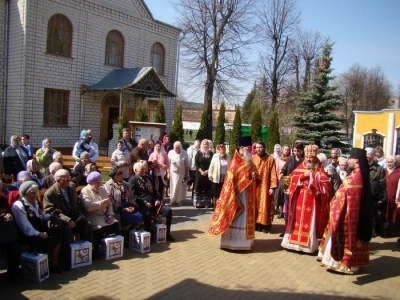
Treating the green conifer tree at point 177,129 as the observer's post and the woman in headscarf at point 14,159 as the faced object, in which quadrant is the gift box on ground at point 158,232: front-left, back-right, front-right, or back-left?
front-left

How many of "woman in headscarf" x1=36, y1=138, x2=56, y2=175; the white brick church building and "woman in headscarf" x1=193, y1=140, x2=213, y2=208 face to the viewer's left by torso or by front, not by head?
0

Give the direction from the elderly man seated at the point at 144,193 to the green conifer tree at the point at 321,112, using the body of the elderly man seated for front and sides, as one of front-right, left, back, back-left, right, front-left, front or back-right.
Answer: left

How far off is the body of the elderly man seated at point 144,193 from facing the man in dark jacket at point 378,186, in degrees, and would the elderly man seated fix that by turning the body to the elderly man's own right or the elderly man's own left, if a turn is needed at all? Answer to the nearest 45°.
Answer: approximately 45° to the elderly man's own left

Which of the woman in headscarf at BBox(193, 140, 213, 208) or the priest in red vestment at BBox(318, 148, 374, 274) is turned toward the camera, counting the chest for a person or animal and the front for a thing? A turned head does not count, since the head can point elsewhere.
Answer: the woman in headscarf

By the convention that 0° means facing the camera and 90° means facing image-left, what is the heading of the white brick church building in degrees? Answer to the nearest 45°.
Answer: approximately 315°

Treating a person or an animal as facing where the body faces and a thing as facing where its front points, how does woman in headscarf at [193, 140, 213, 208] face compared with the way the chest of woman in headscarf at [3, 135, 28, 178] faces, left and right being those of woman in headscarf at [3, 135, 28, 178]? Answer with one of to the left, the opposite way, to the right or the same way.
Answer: to the right

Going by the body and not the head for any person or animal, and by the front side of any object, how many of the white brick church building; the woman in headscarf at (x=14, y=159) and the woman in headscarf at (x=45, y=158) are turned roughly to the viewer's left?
0

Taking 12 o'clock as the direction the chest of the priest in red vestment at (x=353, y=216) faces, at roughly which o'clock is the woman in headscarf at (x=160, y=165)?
The woman in headscarf is roughly at 1 o'clock from the priest in red vestment.

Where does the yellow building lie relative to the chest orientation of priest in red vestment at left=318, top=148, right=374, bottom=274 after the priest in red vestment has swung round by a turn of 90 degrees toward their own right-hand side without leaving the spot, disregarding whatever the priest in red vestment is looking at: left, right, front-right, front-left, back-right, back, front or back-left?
front

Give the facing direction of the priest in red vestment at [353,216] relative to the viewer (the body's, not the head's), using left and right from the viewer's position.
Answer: facing to the left of the viewer

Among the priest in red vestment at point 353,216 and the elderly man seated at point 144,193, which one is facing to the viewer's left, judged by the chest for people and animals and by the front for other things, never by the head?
the priest in red vestment

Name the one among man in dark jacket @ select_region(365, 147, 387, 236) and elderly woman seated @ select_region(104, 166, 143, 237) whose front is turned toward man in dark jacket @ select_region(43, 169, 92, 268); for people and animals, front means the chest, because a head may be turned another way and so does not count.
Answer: man in dark jacket @ select_region(365, 147, 387, 236)

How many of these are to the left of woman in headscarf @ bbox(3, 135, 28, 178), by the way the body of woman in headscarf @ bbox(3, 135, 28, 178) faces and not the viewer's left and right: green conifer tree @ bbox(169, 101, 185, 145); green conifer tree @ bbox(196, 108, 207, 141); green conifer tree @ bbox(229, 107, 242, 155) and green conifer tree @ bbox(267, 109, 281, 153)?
4

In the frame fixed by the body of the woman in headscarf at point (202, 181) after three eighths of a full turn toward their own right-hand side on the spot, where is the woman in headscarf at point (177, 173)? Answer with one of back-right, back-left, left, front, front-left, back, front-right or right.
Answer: front-left

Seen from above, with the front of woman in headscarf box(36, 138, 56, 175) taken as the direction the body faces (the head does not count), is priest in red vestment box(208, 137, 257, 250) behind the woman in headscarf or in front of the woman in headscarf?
in front

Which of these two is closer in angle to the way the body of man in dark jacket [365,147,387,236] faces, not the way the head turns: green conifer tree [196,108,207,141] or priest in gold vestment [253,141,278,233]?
the priest in gold vestment

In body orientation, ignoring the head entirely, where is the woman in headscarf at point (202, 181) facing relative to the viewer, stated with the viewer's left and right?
facing the viewer

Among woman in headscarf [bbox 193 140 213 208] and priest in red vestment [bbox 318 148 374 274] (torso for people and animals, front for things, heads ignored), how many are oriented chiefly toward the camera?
1

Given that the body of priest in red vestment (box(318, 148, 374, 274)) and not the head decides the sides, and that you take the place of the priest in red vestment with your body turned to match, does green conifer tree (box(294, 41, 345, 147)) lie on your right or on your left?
on your right

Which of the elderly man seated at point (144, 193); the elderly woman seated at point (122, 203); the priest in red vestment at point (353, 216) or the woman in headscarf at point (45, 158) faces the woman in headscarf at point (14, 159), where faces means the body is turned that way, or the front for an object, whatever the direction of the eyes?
the priest in red vestment

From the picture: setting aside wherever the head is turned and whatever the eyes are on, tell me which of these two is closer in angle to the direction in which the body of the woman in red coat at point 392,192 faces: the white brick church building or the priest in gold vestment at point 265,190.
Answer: the priest in gold vestment

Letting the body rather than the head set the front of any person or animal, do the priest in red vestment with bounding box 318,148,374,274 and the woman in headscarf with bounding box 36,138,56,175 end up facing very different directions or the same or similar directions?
very different directions
